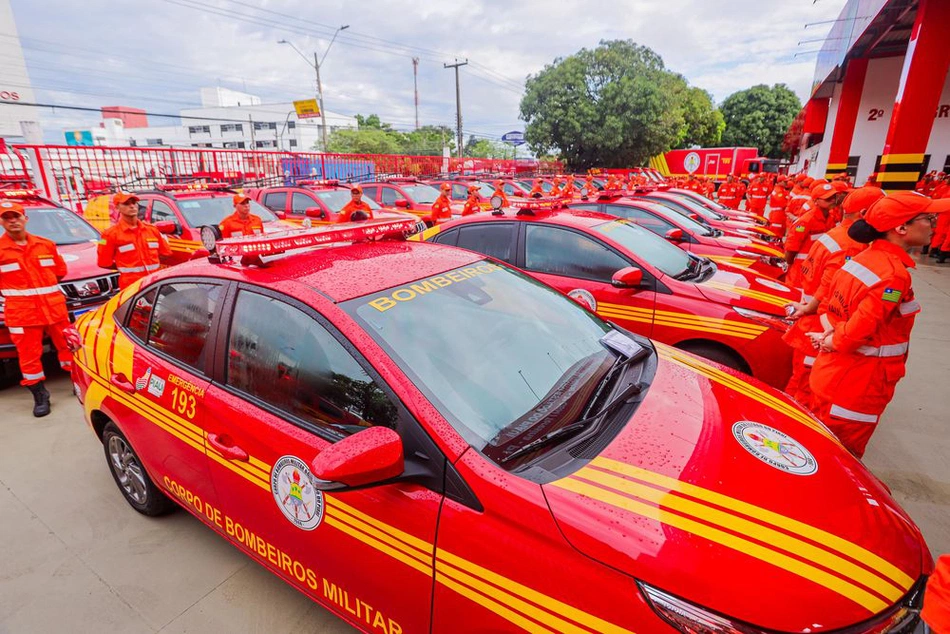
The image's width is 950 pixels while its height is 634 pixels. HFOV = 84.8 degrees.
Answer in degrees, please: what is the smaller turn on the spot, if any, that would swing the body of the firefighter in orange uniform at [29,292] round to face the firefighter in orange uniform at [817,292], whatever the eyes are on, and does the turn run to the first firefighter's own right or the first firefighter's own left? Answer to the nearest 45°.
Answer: approximately 45° to the first firefighter's own left

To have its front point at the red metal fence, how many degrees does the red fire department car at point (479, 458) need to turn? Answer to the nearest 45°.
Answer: approximately 180°

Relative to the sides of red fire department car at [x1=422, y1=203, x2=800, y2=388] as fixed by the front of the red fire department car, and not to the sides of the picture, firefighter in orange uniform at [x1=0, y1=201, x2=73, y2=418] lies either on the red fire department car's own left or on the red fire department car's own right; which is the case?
on the red fire department car's own right

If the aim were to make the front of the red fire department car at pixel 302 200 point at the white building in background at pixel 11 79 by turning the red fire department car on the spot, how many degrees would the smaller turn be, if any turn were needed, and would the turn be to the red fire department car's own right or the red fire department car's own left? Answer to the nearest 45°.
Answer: approximately 180°

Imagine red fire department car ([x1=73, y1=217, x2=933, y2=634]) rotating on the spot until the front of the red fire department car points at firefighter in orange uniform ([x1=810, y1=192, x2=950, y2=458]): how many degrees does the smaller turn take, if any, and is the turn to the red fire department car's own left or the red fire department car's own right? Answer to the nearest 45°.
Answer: approximately 90° to the red fire department car's own left

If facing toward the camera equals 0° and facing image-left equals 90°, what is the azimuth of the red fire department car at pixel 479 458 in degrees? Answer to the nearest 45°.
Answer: approximately 315°

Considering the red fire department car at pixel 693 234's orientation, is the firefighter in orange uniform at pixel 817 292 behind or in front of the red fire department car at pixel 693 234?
in front

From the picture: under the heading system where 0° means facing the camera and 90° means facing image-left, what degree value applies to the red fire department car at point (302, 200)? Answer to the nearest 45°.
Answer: approximately 315°

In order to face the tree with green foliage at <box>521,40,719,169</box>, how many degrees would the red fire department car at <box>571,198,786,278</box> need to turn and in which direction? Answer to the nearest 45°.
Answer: approximately 135° to its left

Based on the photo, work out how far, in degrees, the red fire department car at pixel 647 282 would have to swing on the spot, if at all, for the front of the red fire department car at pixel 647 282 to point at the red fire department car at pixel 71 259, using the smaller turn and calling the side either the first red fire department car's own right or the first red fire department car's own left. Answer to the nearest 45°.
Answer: approximately 135° to the first red fire department car's own right
